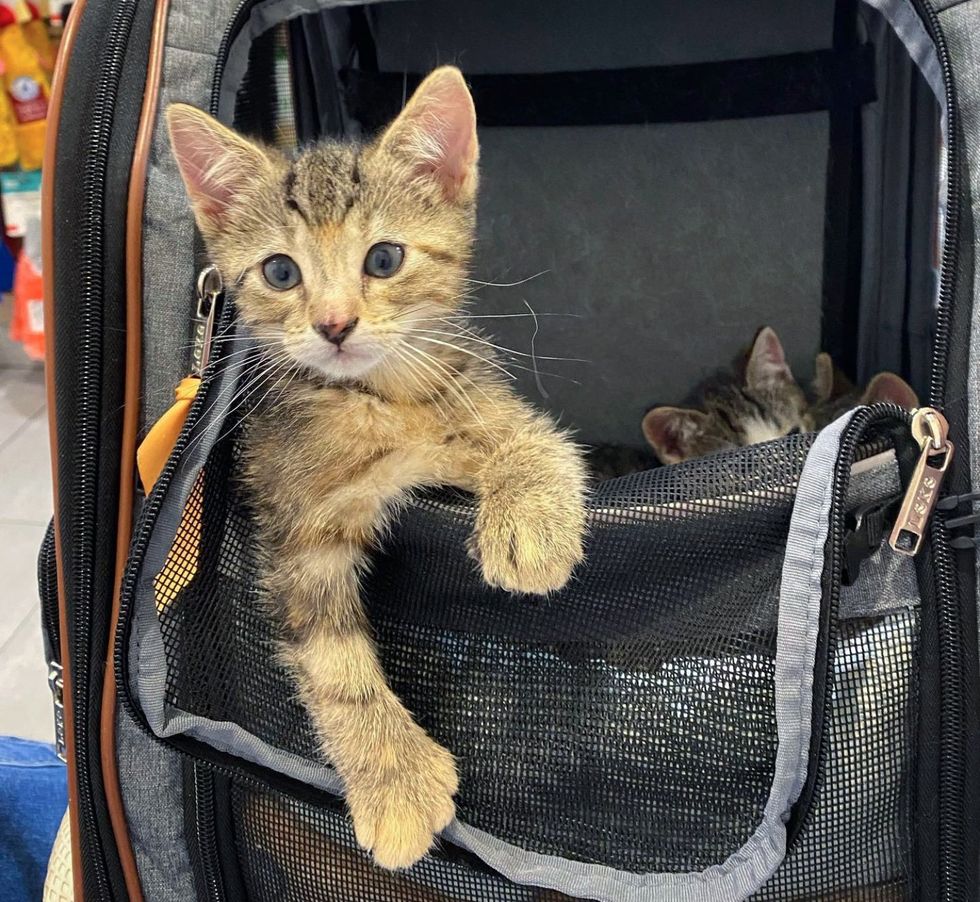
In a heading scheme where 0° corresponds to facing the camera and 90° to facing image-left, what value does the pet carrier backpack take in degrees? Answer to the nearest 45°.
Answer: approximately 0°

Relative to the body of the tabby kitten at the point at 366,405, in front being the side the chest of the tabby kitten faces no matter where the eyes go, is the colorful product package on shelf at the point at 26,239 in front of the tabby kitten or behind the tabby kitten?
behind

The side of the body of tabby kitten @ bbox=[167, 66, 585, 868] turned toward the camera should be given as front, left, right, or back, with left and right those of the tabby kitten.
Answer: front

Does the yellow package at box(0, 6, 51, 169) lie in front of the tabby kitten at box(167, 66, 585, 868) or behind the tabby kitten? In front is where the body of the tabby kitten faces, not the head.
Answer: behind

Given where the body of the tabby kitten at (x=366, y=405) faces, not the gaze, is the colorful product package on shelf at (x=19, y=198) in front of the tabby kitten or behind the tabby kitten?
behind
